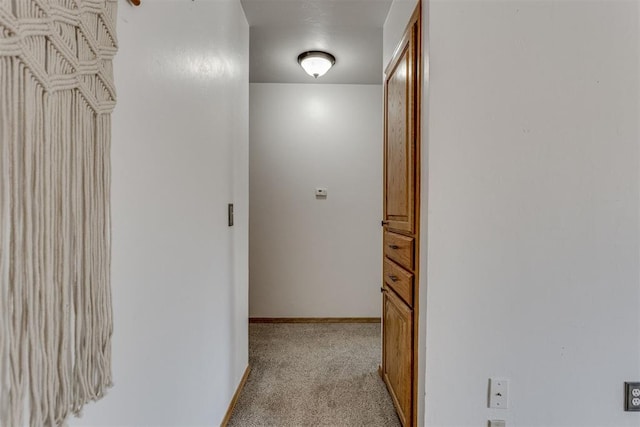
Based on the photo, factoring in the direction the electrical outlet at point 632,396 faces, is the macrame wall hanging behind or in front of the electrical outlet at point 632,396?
in front

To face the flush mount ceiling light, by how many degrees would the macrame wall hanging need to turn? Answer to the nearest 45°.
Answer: approximately 90° to its left

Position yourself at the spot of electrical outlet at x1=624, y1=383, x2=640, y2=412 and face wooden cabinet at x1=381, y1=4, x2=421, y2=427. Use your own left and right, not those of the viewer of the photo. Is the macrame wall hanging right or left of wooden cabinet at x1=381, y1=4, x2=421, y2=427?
left

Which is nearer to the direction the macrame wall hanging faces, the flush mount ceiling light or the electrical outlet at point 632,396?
the electrical outlet

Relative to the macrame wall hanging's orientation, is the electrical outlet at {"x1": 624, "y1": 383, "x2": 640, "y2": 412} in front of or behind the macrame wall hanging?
in front
